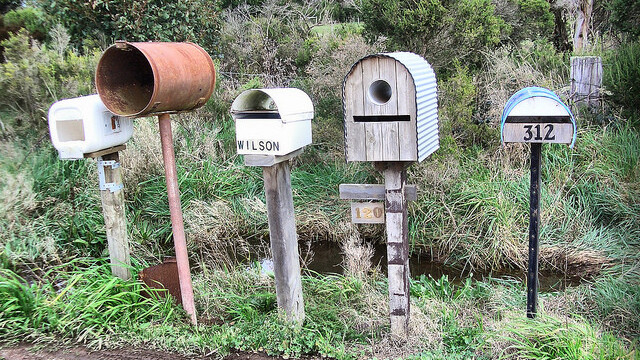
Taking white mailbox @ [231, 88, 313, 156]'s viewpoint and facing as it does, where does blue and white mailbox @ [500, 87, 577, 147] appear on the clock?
The blue and white mailbox is roughly at 8 o'clock from the white mailbox.

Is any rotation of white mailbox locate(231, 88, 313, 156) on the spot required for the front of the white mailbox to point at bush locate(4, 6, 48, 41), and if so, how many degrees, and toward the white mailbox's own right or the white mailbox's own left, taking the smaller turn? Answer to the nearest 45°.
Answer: approximately 90° to the white mailbox's own right

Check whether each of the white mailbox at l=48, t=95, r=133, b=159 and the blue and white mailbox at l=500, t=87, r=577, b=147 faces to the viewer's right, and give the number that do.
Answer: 0

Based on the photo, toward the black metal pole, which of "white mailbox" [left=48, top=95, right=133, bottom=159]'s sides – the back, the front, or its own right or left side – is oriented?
left

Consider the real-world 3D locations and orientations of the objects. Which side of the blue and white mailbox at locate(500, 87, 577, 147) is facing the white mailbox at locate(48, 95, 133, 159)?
right

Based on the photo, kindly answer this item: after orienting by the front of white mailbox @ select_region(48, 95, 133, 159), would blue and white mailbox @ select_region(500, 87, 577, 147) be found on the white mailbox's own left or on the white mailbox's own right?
on the white mailbox's own left
